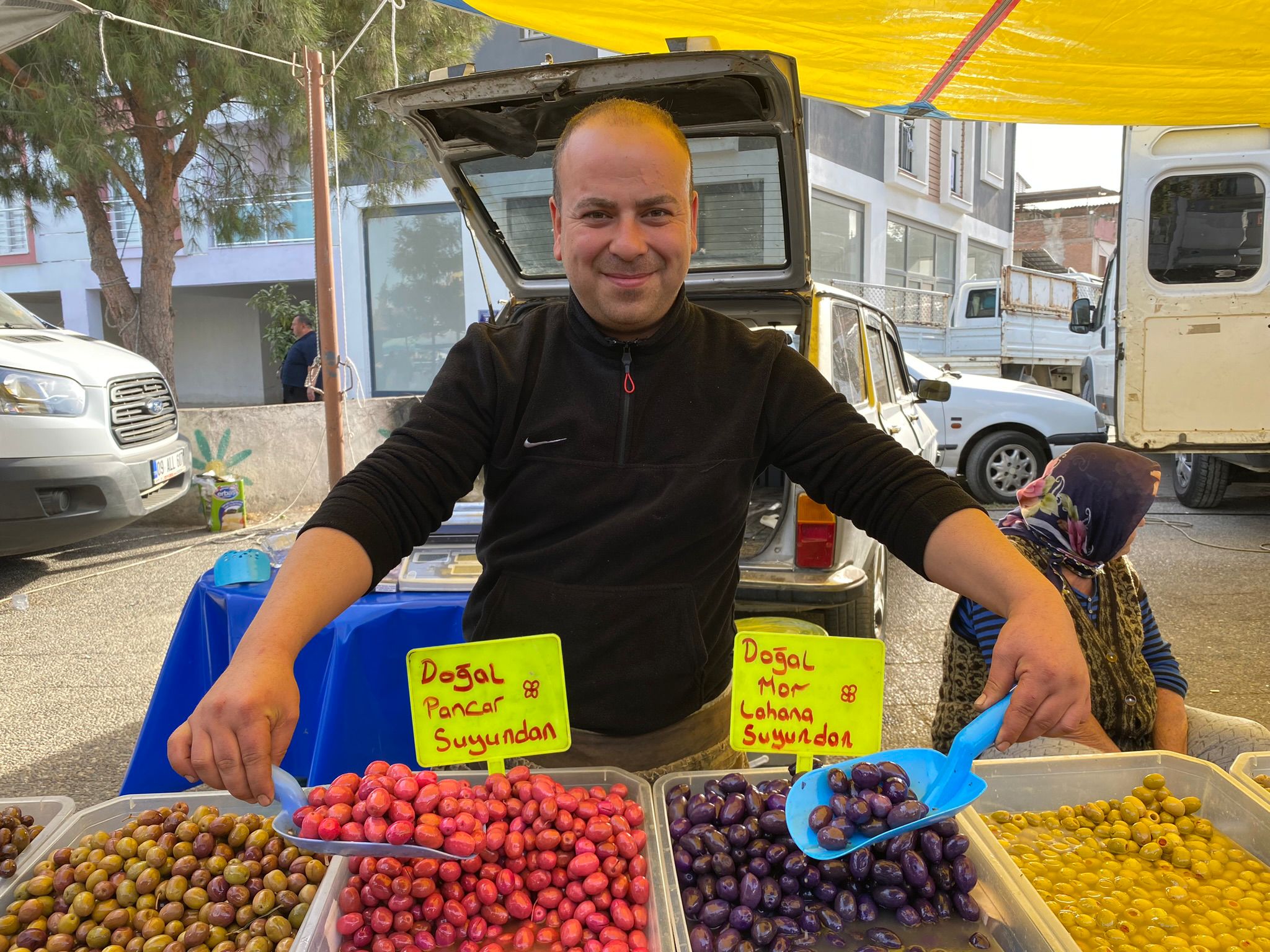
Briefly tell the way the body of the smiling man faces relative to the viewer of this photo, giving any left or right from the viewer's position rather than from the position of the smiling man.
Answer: facing the viewer

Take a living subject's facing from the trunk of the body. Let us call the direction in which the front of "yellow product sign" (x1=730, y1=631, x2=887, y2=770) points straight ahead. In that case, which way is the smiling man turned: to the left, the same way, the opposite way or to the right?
the same way

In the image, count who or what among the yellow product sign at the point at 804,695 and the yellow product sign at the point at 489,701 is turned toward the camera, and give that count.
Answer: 2

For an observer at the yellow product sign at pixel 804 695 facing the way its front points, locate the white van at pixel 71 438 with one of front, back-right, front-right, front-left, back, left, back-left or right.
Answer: back-right

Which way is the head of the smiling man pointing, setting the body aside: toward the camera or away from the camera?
toward the camera

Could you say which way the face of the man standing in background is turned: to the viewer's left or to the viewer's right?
to the viewer's left

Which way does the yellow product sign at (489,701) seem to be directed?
toward the camera

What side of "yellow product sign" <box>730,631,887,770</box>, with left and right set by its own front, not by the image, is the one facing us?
front

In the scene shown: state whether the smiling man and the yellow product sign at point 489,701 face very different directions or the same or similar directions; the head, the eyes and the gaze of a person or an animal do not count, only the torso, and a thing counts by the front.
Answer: same or similar directions

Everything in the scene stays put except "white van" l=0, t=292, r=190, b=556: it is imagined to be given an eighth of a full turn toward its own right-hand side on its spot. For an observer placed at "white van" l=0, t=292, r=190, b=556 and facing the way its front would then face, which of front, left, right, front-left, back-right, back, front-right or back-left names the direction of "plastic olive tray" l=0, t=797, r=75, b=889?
front
